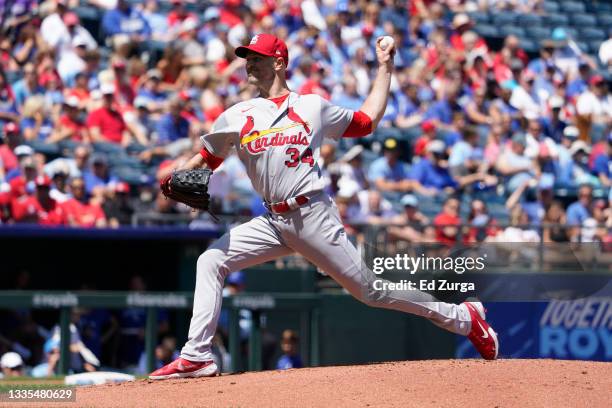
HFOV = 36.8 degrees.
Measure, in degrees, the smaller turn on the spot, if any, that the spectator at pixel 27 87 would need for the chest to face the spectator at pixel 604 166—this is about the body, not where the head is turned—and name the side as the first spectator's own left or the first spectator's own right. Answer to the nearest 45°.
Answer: approximately 90° to the first spectator's own left

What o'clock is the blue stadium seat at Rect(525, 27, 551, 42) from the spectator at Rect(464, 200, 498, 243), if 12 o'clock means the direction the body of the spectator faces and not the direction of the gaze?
The blue stadium seat is roughly at 5 o'clock from the spectator.

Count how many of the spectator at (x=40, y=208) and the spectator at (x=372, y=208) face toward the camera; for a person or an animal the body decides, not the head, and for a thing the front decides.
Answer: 2

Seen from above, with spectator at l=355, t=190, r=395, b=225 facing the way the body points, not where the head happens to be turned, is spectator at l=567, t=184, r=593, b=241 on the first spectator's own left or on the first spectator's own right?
on the first spectator's own left

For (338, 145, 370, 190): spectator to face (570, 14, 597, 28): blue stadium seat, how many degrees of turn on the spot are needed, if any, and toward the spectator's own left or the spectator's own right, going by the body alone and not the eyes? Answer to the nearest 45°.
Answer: approximately 180°

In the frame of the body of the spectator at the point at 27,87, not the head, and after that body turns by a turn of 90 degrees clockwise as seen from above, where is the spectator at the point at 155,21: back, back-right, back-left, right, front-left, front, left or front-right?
back-right

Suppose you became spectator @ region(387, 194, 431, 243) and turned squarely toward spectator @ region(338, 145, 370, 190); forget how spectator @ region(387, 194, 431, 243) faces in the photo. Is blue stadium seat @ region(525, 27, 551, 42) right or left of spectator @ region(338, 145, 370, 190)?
right

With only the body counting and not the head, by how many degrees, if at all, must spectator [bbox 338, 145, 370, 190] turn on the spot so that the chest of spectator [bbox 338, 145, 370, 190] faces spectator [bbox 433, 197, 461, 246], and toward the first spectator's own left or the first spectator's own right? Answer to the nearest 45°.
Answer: approximately 90° to the first spectator's own left
